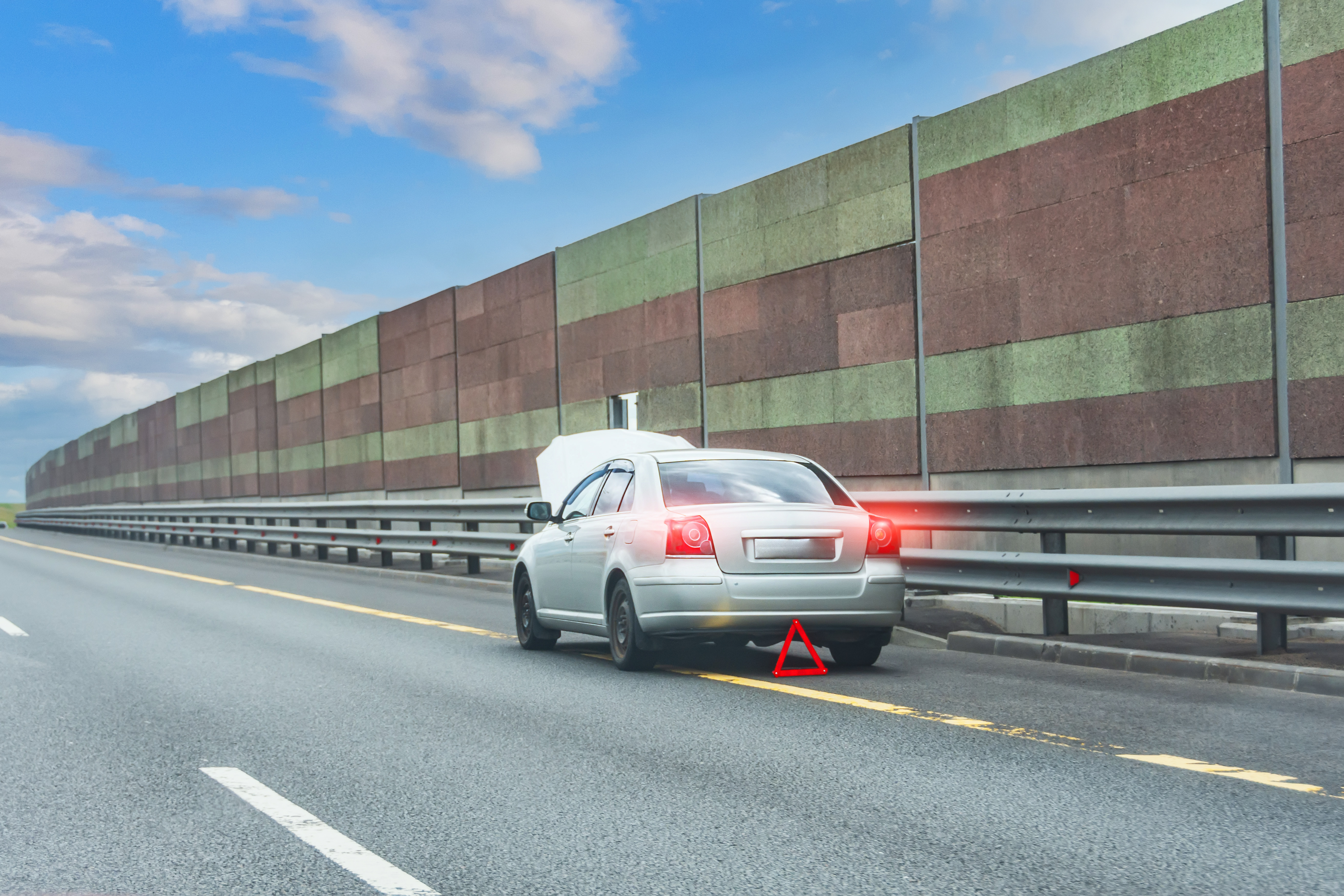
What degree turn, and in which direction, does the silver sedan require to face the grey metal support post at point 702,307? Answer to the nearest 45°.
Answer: approximately 45° to its right

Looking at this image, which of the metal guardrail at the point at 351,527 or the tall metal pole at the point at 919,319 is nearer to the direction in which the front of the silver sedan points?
the metal guardrail

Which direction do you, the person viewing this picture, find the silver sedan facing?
facing away from the viewer and to the left of the viewer

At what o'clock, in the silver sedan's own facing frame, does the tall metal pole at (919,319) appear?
The tall metal pole is roughly at 2 o'clock from the silver sedan.

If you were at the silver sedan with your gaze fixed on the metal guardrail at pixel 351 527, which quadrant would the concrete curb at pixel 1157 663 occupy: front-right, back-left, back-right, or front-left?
back-right

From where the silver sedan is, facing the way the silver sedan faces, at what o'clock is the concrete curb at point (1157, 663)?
The concrete curb is roughly at 5 o'clock from the silver sedan.

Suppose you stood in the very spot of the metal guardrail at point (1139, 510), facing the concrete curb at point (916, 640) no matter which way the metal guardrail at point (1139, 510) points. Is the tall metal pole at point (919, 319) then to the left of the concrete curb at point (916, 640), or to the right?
right
